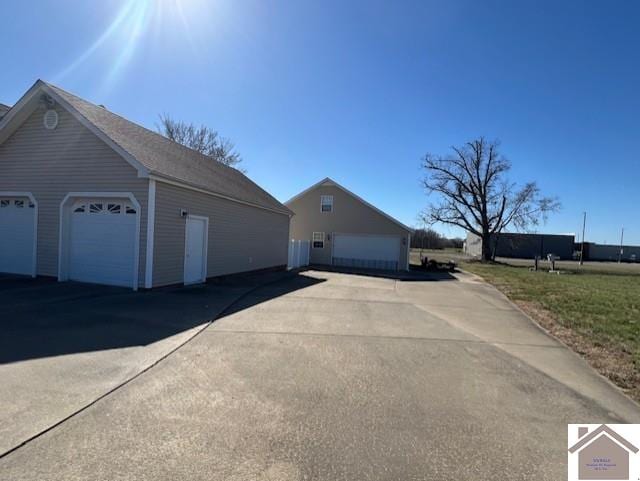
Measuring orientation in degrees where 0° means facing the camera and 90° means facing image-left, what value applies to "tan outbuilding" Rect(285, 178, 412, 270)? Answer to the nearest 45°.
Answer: approximately 0°

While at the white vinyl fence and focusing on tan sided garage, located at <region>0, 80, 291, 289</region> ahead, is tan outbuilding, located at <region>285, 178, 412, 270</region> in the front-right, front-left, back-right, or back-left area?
back-left

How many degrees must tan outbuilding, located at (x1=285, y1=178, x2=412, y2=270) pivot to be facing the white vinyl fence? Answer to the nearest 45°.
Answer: approximately 45° to its right

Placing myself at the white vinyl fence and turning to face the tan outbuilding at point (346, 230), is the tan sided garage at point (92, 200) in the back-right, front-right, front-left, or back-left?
back-right
